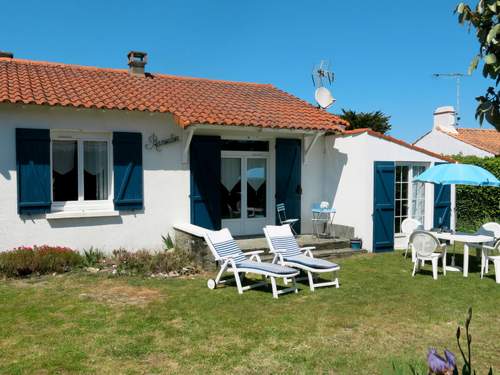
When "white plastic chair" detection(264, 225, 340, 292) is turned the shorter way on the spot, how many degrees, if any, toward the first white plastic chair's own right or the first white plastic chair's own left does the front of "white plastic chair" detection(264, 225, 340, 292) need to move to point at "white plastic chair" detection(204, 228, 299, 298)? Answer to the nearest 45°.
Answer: approximately 90° to the first white plastic chair's own right

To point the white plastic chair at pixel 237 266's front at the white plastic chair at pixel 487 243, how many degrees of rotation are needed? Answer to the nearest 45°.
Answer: approximately 45° to its left

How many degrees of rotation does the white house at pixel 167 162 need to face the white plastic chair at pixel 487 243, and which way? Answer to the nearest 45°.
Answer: approximately 45° to its left

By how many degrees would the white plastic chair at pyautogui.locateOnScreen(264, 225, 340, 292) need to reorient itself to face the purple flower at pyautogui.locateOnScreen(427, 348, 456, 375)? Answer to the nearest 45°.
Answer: approximately 45° to its right

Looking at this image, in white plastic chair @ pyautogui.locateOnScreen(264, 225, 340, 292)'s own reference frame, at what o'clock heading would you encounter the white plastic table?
The white plastic table is roughly at 10 o'clock from the white plastic chair.

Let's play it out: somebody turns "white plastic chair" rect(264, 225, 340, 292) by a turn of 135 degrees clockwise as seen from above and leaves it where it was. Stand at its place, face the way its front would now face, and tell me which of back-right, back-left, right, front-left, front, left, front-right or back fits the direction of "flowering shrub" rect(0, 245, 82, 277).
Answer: front

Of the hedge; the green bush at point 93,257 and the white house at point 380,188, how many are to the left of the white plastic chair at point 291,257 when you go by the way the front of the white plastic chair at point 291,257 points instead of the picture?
2
